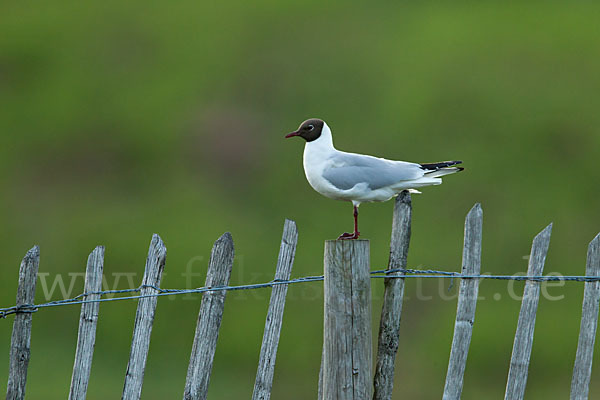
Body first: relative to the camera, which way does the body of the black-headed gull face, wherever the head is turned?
to the viewer's left
